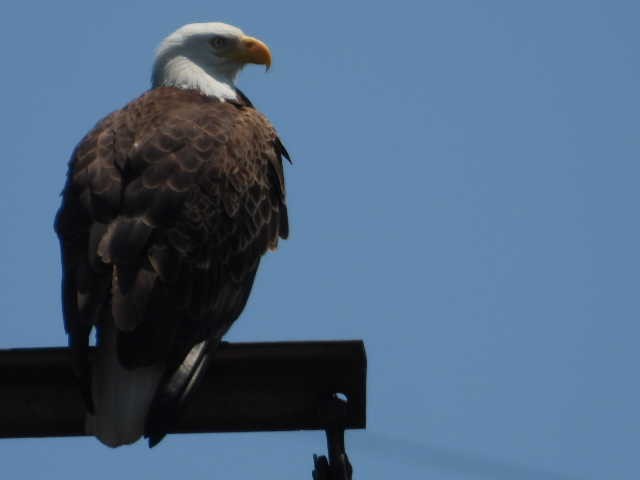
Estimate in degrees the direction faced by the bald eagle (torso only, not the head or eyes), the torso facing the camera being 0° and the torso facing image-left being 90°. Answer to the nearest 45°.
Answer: approximately 225°
